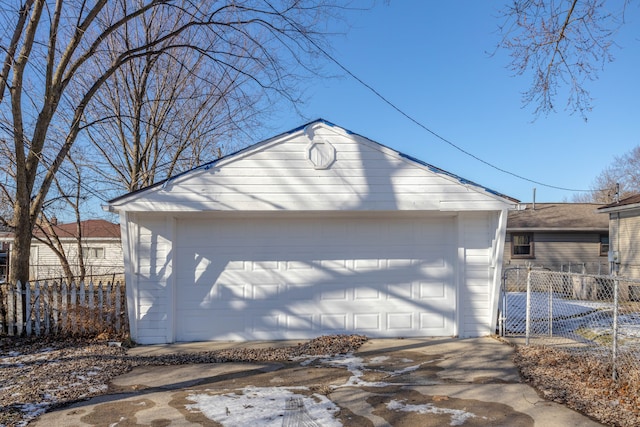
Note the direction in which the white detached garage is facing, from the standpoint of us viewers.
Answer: facing the viewer

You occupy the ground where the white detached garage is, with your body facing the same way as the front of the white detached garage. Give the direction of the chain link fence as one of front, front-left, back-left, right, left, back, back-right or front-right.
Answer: left

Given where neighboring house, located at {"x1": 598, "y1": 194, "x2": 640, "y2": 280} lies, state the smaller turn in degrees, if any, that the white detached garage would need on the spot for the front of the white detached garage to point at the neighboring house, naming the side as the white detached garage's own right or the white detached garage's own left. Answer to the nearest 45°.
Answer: approximately 135° to the white detached garage's own left

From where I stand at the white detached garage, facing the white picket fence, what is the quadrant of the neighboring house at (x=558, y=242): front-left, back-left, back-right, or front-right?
back-right

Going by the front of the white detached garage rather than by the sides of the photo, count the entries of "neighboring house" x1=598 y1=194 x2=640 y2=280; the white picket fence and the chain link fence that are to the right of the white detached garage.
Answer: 1

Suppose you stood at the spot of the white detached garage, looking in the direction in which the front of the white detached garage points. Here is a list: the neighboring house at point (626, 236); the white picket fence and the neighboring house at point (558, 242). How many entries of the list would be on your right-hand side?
1

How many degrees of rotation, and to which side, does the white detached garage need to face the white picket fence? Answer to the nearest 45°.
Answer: approximately 90° to its right

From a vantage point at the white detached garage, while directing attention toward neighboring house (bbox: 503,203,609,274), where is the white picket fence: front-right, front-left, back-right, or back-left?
back-left

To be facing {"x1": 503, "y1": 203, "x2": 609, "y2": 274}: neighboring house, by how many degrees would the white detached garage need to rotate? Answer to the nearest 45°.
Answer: approximately 135° to its left

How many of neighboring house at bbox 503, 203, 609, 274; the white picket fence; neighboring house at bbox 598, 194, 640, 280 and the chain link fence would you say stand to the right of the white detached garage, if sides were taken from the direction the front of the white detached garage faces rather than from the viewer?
1

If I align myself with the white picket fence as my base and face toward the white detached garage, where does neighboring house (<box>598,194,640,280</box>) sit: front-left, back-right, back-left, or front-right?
front-left

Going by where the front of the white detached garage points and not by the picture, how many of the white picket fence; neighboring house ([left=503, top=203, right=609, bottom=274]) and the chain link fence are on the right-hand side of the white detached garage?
1
